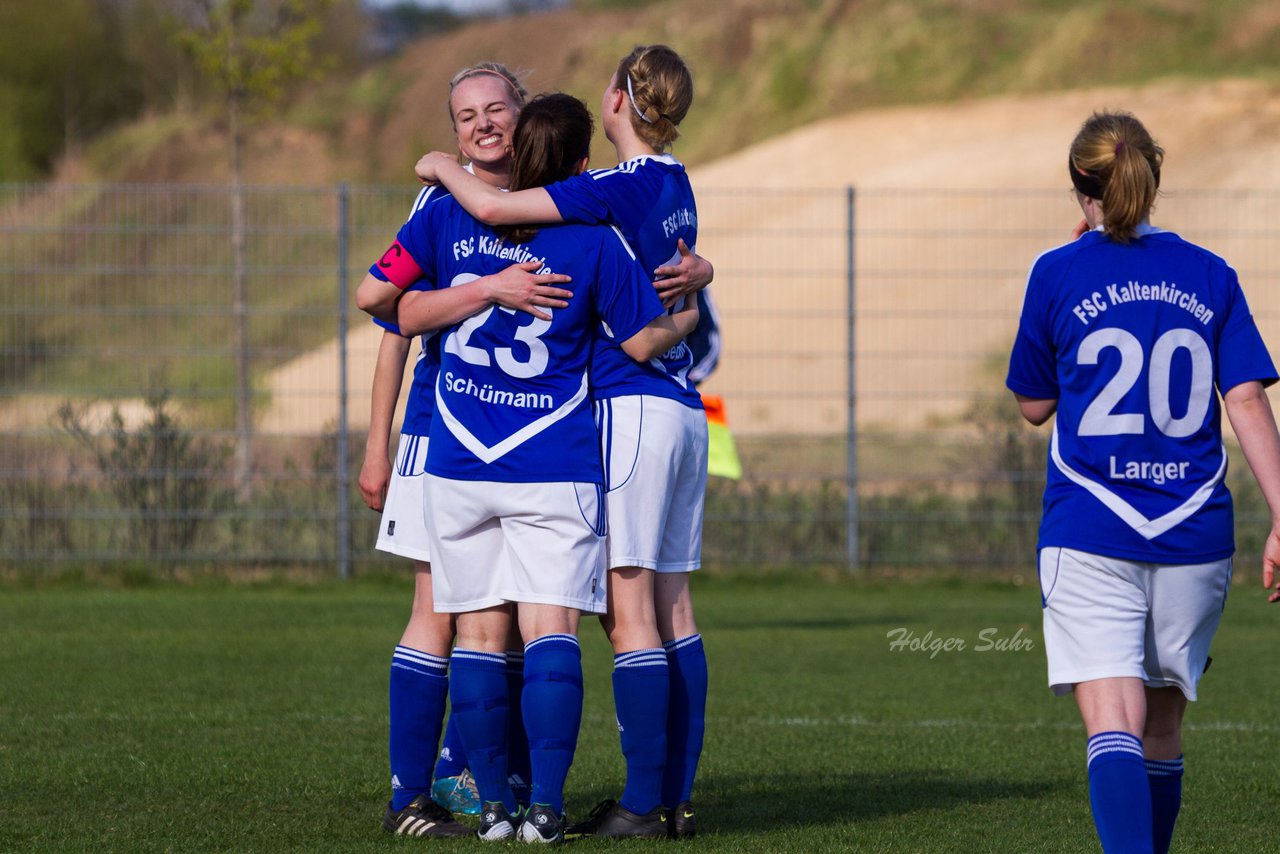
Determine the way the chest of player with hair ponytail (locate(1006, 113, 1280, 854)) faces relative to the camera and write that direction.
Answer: away from the camera

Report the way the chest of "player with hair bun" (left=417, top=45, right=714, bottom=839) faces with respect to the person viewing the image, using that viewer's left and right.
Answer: facing away from the viewer and to the left of the viewer

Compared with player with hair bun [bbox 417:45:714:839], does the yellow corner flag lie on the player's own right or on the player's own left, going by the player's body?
on the player's own right

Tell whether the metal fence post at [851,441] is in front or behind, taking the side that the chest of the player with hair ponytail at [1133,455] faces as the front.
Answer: in front

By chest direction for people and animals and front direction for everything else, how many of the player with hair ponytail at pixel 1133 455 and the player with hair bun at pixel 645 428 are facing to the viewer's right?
0

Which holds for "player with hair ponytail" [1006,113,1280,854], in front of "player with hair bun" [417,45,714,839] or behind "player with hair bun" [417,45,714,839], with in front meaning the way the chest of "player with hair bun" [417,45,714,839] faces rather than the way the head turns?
behind

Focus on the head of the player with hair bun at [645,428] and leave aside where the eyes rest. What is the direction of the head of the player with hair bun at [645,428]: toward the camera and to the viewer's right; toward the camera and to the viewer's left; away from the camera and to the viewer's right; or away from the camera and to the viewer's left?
away from the camera and to the viewer's left

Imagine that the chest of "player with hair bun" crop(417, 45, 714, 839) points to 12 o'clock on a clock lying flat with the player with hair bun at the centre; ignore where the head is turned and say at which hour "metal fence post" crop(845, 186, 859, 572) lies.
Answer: The metal fence post is roughly at 2 o'clock from the player with hair bun.

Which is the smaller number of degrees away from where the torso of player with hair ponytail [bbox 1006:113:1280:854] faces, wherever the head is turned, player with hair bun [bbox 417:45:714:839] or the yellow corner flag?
the yellow corner flag

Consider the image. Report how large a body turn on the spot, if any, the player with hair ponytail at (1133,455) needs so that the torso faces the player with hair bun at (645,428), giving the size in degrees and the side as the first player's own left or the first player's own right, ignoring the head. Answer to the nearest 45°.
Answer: approximately 90° to the first player's own left
